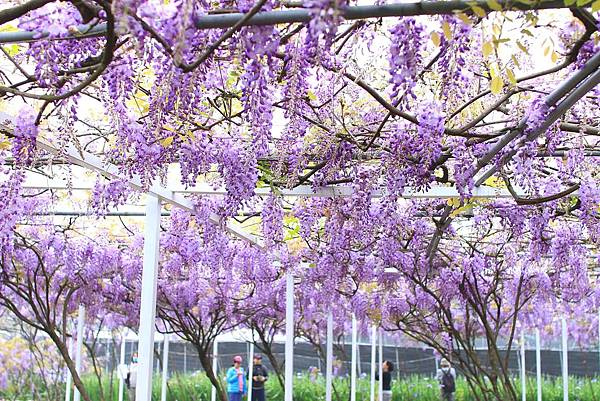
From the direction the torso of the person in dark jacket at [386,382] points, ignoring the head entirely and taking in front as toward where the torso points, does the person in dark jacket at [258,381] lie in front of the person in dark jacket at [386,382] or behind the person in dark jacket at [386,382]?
in front

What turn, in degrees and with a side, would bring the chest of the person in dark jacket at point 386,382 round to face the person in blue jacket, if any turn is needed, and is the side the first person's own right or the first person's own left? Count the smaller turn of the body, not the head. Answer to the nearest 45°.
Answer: approximately 45° to the first person's own left
